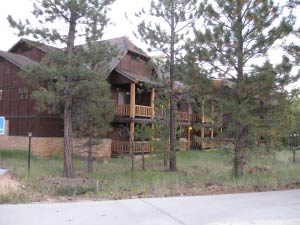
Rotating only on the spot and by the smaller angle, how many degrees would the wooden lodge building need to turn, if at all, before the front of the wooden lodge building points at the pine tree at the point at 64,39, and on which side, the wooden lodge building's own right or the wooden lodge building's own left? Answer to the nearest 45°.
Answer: approximately 45° to the wooden lodge building's own right

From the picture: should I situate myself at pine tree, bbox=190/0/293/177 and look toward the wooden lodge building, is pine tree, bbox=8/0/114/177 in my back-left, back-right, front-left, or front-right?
front-left

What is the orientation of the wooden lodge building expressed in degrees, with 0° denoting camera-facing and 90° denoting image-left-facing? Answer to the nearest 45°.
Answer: approximately 315°

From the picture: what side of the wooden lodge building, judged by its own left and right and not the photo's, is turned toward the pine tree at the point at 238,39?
front
